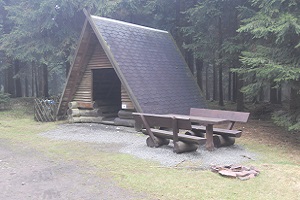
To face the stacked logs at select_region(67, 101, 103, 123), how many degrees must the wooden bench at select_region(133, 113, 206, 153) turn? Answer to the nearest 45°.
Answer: approximately 90° to its left

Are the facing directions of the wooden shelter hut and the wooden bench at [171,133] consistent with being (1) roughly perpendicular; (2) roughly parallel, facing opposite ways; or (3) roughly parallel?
roughly parallel, facing opposite ways

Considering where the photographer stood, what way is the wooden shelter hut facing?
facing the viewer and to the left of the viewer

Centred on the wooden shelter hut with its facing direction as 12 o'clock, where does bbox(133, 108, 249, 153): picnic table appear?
The picnic table is roughly at 10 o'clock from the wooden shelter hut.

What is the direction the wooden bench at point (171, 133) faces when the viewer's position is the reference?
facing away from the viewer and to the right of the viewer

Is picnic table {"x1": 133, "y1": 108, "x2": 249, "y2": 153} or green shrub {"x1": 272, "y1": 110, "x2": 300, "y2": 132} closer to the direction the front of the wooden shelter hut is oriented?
the picnic table

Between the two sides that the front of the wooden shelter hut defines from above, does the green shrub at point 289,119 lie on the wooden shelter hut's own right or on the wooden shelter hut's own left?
on the wooden shelter hut's own left

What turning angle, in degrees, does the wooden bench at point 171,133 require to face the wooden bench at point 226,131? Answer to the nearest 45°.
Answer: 0° — it already faces it

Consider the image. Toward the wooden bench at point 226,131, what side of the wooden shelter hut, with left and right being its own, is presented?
left

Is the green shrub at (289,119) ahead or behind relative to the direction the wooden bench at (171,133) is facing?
ahead
